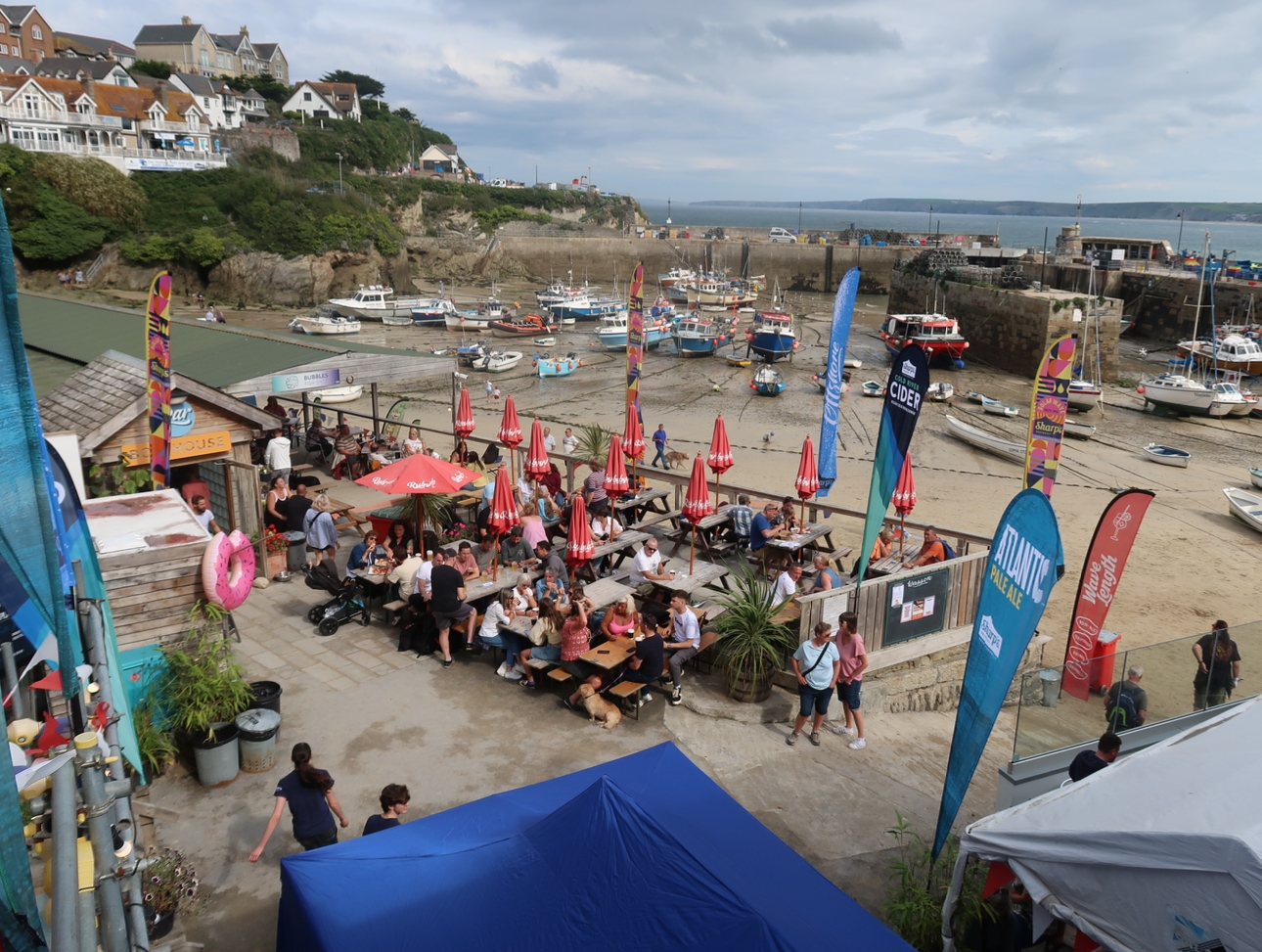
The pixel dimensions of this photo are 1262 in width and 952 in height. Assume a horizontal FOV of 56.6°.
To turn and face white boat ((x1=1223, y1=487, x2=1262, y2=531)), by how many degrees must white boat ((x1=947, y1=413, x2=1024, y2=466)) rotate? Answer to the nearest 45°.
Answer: approximately 180°

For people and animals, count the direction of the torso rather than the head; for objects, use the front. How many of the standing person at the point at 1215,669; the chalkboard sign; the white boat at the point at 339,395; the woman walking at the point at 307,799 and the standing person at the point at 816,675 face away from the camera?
2

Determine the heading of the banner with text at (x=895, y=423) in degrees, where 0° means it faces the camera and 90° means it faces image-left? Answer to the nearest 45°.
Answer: approximately 0°

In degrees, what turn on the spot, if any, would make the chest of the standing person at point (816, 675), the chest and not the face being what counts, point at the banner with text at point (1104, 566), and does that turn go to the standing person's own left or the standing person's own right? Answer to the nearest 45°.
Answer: approximately 135° to the standing person's own left

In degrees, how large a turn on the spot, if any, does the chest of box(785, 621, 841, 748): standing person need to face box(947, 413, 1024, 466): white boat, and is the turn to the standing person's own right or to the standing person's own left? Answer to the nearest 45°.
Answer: approximately 180°

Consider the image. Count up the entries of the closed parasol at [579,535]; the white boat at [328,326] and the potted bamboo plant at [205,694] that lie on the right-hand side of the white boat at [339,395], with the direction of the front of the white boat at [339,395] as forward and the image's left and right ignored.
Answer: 2

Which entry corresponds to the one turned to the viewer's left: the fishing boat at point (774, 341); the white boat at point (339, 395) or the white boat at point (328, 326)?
the white boat at point (328, 326)

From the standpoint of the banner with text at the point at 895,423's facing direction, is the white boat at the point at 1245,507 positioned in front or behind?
behind

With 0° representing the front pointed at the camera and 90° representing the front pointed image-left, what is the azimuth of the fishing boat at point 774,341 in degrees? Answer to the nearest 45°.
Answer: approximately 0°
